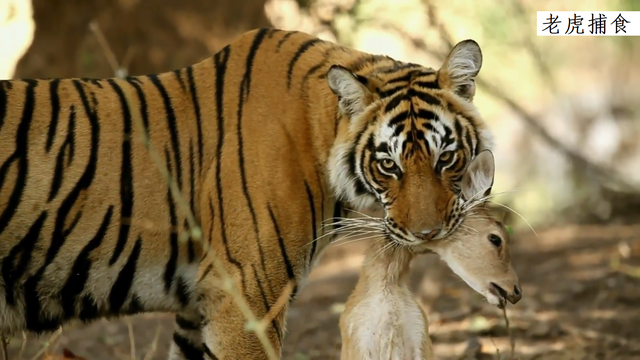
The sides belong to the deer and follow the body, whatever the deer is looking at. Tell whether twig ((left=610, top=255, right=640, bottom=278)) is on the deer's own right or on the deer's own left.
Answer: on the deer's own left

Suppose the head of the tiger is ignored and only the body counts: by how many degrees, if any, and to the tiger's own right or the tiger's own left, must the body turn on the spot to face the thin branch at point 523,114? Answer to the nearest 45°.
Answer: approximately 45° to the tiger's own left

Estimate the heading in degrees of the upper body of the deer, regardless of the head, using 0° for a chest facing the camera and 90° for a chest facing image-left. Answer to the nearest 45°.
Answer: approximately 315°

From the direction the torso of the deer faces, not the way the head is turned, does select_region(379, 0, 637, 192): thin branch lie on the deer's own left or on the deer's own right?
on the deer's own left

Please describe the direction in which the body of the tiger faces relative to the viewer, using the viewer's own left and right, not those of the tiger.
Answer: facing to the right of the viewer
